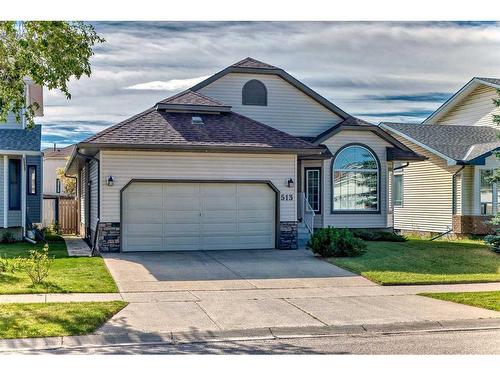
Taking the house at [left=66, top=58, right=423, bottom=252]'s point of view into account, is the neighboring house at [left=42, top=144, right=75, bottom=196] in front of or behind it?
behind

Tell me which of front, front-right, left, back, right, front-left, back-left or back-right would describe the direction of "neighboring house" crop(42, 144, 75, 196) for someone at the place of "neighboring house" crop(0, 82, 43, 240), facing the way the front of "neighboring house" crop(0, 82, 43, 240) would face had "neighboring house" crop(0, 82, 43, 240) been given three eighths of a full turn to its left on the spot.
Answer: front-left

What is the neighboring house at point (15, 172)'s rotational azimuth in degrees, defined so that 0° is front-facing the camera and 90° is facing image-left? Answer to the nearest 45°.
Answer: approximately 0°

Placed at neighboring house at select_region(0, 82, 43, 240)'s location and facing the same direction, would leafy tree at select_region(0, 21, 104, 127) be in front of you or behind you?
in front

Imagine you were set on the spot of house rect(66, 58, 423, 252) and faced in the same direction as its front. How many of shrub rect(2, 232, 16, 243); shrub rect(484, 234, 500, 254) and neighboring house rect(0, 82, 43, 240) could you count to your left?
1

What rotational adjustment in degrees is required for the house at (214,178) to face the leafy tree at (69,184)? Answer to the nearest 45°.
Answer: approximately 135° to its right

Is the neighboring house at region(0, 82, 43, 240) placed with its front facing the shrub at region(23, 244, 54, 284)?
yes

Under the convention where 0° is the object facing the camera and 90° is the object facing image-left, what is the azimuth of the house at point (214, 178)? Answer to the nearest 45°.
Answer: approximately 0°

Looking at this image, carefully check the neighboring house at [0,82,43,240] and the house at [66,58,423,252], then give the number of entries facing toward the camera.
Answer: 2

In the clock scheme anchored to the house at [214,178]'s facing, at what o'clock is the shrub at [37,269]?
The shrub is roughly at 1 o'clock from the house.
